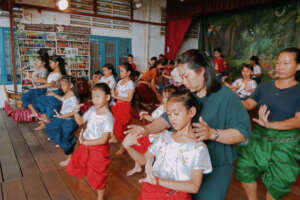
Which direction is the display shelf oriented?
toward the camera

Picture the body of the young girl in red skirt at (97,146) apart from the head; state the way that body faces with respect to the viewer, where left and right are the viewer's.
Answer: facing the viewer and to the left of the viewer

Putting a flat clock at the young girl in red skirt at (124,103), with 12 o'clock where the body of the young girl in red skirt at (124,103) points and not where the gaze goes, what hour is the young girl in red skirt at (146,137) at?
the young girl in red skirt at (146,137) is roughly at 10 o'clock from the young girl in red skirt at (124,103).

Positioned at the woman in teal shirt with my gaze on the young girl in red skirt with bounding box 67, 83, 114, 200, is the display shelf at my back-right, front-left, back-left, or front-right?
front-right

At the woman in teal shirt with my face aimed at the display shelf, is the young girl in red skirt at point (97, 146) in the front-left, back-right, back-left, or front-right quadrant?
front-left

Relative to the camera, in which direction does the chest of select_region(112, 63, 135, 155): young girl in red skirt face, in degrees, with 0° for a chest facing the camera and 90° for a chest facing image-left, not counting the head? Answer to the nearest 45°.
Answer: approximately 45°

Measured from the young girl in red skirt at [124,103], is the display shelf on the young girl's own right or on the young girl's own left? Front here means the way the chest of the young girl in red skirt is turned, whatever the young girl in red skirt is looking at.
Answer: on the young girl's own right

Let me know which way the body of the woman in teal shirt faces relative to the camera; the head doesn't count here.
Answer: to the viewer's left

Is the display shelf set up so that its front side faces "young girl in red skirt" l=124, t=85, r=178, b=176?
yes

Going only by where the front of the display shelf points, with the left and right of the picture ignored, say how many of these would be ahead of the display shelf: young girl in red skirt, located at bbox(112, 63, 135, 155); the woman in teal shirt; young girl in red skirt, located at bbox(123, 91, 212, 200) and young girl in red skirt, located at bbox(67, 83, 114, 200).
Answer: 4
